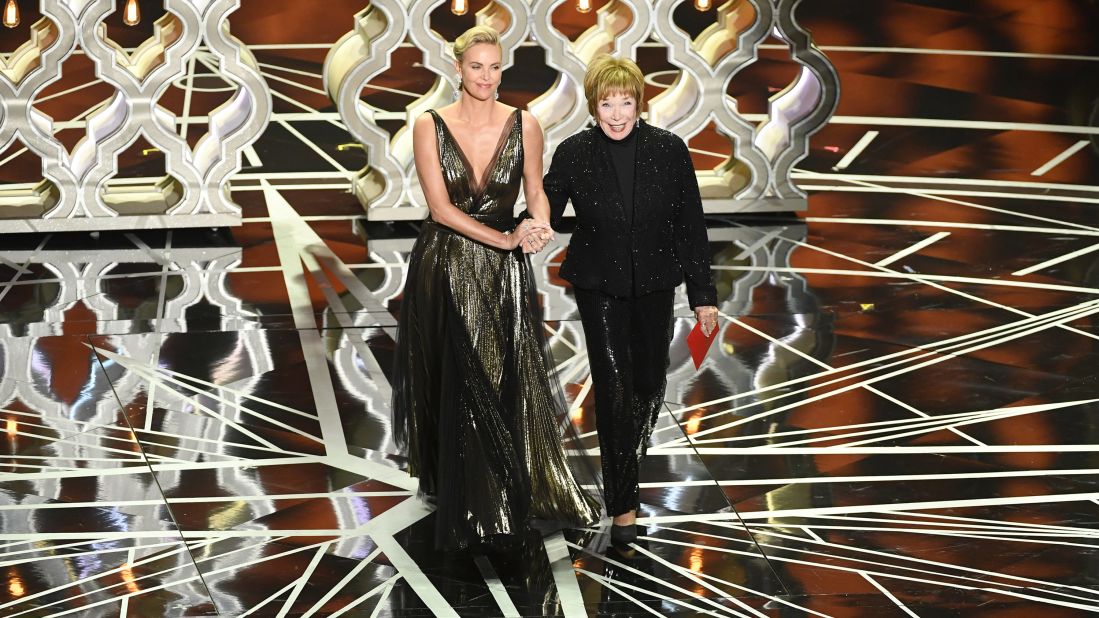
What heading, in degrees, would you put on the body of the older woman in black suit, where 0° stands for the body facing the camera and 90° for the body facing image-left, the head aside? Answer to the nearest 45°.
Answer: approximately 0°

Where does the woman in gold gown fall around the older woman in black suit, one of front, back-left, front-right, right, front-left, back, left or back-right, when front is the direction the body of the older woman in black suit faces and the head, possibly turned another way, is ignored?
right

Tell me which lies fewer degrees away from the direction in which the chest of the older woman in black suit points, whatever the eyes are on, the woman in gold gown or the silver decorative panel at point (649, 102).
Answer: the woman in gold gown

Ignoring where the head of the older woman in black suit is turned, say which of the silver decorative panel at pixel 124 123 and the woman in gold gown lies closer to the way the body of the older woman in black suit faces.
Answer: the woman in gold gown

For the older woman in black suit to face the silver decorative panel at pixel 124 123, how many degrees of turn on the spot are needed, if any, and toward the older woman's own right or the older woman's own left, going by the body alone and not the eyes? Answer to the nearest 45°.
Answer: approximately 135° to the older woman's own right

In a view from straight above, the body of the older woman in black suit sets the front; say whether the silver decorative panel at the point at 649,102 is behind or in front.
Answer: behind
